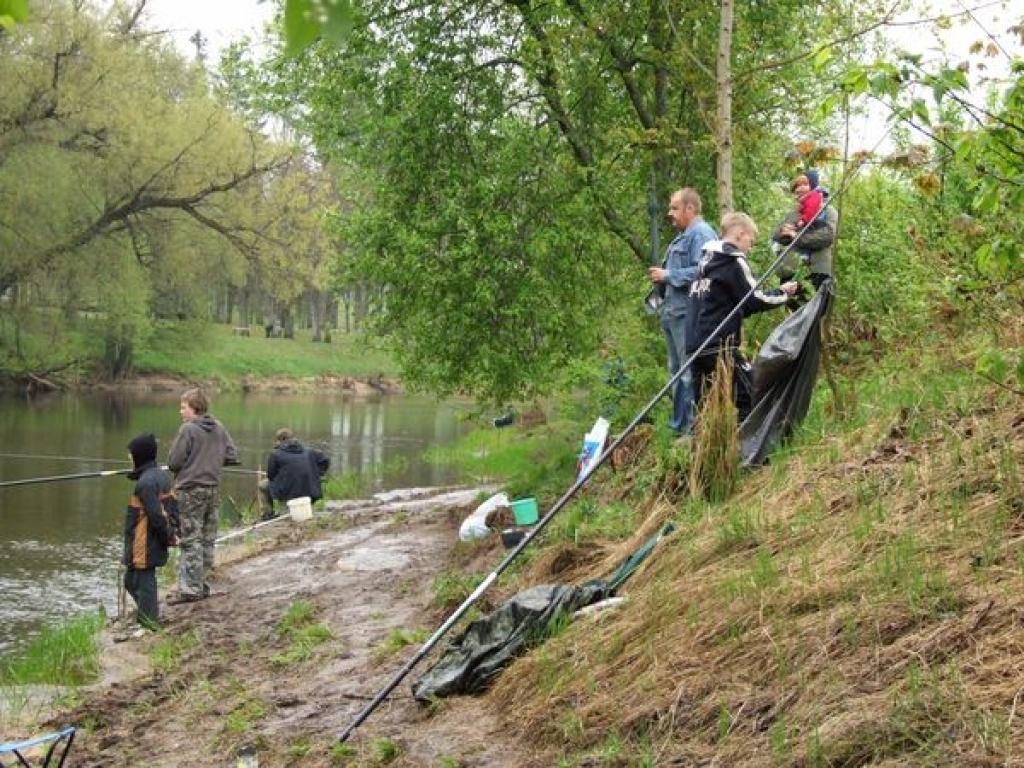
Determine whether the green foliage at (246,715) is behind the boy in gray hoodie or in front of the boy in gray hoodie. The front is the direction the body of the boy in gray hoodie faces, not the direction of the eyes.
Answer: behind

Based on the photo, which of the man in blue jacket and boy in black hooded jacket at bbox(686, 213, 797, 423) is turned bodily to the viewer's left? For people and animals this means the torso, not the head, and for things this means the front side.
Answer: the man in blue jacket

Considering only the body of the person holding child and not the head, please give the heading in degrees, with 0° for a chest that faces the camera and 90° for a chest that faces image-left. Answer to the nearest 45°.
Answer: approximately 45°

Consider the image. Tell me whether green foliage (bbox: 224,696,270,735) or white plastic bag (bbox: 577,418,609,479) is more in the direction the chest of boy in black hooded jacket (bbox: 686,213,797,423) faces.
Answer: the white plastic bag

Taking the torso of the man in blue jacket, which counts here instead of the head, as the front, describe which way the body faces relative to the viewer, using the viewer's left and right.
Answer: facing to the left of the viewer

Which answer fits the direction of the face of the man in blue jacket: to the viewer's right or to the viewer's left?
to the viewer's left

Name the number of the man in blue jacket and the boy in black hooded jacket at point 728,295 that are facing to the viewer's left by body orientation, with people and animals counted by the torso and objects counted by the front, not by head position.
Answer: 1

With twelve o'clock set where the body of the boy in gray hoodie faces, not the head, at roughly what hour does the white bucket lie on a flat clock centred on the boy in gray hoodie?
The white bucket is roughly at 2 o'clock from the boy in gray hoodie.

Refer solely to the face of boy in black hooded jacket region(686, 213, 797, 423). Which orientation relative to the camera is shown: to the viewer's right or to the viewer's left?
to the viewer's right
